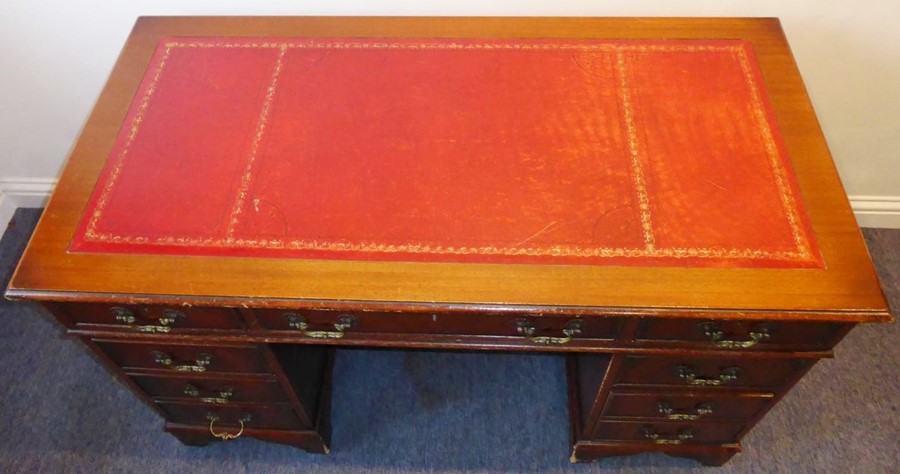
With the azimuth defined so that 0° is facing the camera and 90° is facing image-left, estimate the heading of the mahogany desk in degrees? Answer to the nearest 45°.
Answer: approximately 0°
